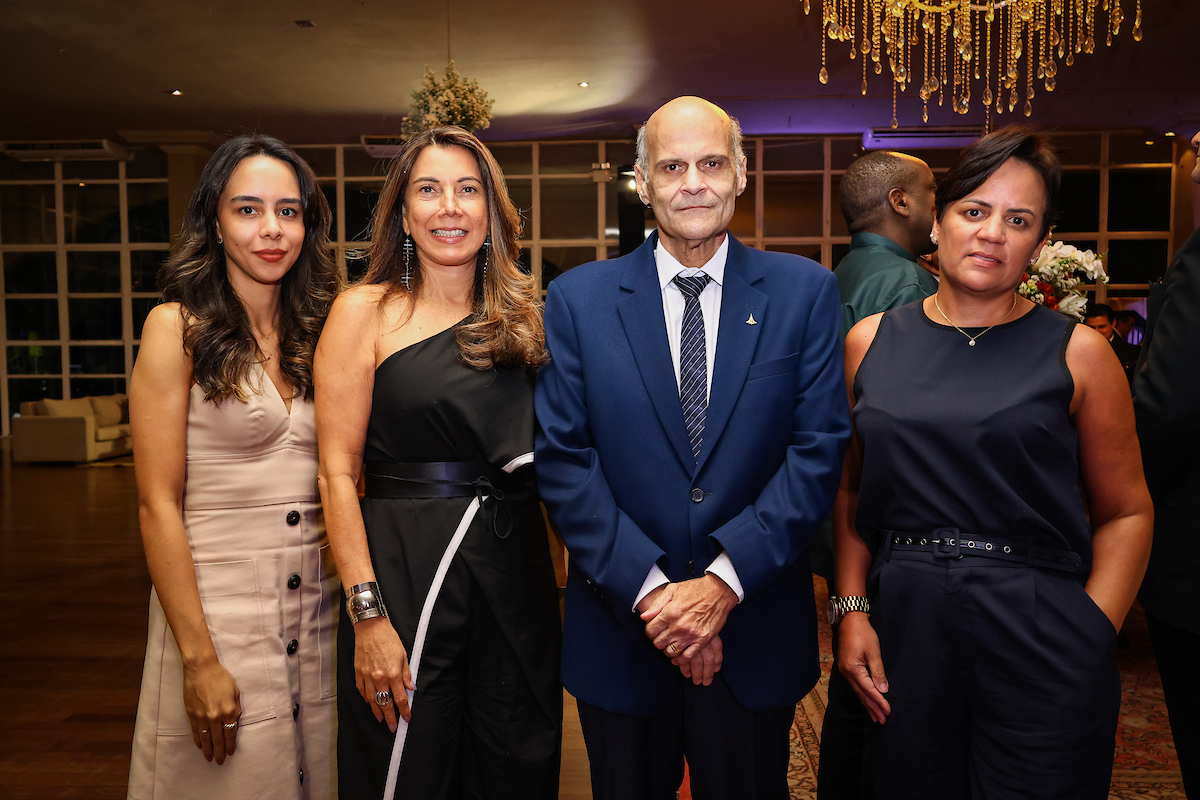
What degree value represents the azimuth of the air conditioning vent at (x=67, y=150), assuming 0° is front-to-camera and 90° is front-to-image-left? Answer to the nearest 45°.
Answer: approximately 0°

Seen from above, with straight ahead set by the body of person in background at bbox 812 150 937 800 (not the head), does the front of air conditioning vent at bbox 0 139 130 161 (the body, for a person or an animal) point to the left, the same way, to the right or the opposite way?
to the right

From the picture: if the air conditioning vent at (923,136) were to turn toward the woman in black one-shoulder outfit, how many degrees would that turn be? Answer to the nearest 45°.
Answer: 0° — it already faces them

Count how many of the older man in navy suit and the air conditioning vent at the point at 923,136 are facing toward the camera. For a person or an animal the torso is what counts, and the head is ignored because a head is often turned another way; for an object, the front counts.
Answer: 2

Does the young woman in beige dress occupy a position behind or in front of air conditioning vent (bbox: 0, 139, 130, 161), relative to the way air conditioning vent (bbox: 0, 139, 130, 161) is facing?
in front

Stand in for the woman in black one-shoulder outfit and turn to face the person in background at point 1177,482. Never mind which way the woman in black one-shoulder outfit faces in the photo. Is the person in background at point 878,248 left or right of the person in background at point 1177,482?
left

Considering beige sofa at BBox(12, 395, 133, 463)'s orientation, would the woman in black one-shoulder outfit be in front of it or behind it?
in front

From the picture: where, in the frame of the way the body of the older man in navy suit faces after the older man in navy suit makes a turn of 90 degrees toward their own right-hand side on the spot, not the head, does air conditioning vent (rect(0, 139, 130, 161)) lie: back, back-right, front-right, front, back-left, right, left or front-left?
front-right

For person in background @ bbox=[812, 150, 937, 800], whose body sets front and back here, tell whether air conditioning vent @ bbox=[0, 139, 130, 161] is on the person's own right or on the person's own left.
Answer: on the person's own left
